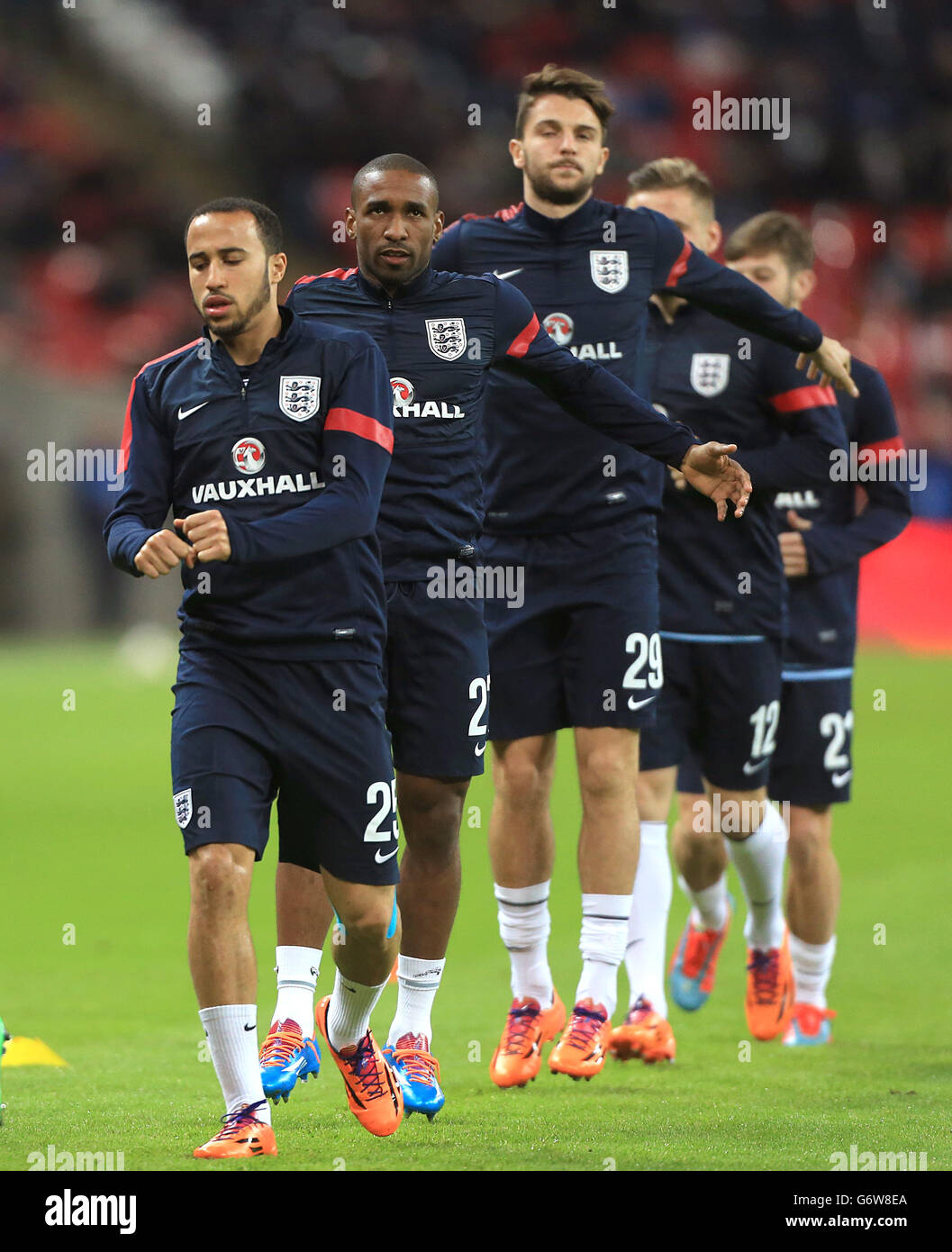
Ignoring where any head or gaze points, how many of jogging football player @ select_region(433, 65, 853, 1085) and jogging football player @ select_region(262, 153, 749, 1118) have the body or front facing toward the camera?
2

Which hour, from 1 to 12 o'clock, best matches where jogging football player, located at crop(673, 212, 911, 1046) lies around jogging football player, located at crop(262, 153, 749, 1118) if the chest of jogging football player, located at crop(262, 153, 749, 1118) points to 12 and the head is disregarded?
jogging football player, located at crop(673, 212, 911, 1046) is roughly at 7 o'clock from jogging football player, located at crop(262, 153, 749, 1118).

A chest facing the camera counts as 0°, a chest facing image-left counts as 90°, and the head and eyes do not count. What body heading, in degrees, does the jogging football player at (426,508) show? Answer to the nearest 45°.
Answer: approximately 0°

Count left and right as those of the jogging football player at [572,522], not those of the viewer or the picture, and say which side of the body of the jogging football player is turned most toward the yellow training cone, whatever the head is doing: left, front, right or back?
right

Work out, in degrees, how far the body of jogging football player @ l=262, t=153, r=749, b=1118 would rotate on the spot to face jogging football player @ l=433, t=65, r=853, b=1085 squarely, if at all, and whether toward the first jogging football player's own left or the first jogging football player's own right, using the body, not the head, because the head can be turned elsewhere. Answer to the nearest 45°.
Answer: approximately 135° to the first jogging football player's own left

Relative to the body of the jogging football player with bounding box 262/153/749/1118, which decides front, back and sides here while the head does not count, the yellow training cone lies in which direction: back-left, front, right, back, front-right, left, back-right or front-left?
back-right
